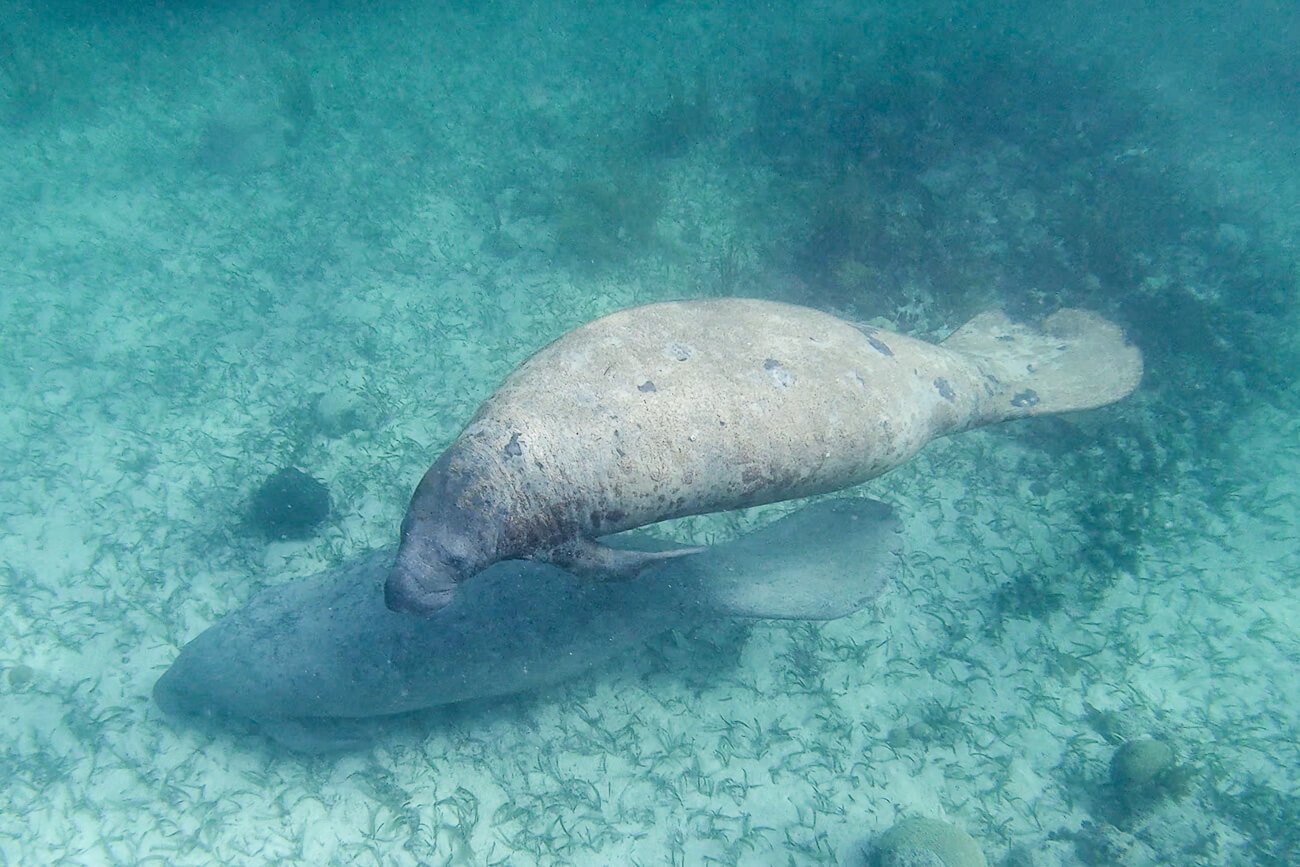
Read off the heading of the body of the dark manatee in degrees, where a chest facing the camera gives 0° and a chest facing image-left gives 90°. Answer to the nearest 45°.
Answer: approximately 90°
